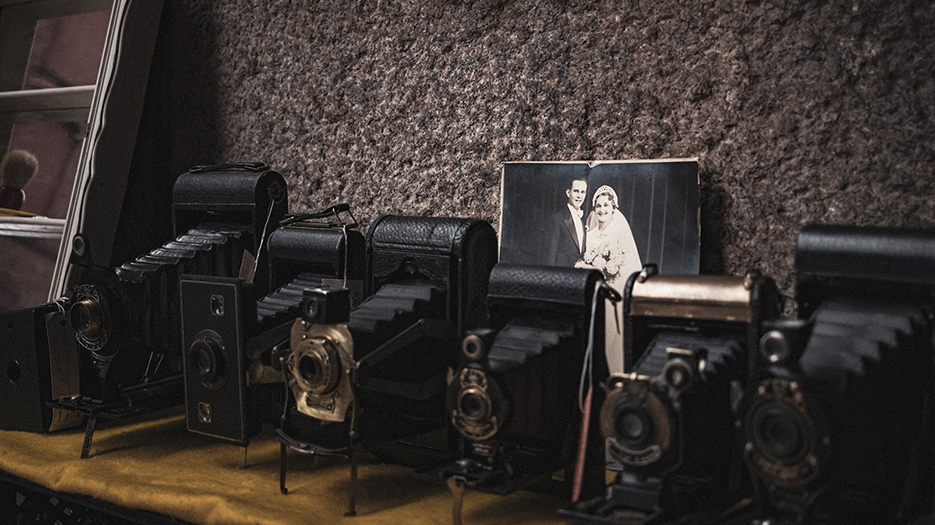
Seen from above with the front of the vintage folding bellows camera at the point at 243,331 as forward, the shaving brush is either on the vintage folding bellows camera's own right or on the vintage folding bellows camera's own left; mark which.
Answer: on the vintage folding bellows camera's own right

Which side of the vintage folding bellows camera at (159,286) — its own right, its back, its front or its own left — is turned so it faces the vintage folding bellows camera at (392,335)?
left

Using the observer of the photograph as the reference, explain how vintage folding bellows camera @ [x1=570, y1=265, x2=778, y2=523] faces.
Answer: facing the viewer and to the left of the viewer

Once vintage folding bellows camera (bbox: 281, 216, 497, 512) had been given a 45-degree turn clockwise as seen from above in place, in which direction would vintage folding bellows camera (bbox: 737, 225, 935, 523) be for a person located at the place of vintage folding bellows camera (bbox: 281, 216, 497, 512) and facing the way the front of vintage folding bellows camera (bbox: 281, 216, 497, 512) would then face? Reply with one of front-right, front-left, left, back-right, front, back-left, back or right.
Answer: back-left

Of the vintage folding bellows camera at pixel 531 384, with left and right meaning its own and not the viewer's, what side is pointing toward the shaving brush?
right

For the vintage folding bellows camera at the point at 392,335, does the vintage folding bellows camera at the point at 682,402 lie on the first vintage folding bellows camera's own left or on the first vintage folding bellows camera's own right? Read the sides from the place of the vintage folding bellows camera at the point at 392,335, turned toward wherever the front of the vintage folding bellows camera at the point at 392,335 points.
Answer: on the first vintage folding bellows camera's own left

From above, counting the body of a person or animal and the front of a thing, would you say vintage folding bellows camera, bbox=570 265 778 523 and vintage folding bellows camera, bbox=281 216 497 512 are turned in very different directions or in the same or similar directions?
same or similar directions

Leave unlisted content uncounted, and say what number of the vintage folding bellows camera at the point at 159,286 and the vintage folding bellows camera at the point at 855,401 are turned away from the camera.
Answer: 0

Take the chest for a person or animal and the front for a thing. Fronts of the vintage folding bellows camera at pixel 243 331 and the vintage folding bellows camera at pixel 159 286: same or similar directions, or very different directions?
same or similar directions

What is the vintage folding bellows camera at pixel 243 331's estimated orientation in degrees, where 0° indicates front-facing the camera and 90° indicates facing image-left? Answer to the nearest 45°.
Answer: approximately 45°

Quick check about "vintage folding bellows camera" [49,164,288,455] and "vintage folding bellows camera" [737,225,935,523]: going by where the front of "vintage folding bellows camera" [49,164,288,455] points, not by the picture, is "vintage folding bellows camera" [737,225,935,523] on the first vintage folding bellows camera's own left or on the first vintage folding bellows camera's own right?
on the first vintage folding bellows camera's own left

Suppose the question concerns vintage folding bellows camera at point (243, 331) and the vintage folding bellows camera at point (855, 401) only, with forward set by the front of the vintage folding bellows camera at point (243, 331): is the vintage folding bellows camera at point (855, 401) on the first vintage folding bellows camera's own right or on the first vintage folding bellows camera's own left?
on the first vintage folding bellows camera's own left

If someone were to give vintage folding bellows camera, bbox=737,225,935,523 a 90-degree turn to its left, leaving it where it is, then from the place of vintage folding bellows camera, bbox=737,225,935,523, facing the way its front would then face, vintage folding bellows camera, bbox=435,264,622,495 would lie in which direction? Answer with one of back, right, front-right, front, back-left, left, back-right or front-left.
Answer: back-right
